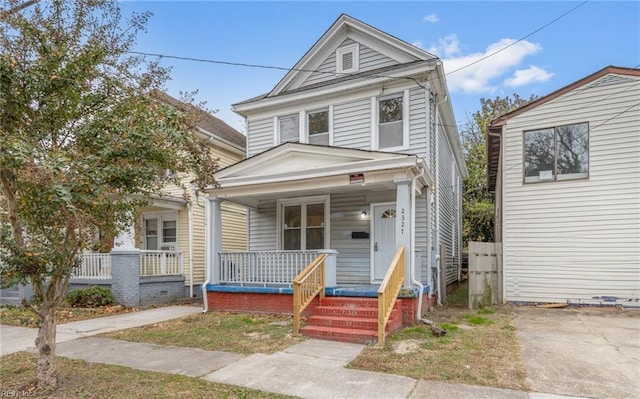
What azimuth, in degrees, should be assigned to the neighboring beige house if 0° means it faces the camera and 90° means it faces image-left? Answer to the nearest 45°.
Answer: approximately 45°

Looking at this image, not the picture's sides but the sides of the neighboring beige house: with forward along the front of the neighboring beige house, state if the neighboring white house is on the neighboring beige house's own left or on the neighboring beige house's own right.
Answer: on the neighboring beige house's own left

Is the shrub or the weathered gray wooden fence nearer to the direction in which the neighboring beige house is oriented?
the shrub

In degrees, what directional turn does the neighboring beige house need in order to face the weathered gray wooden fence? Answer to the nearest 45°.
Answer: approximately 90° to its left
